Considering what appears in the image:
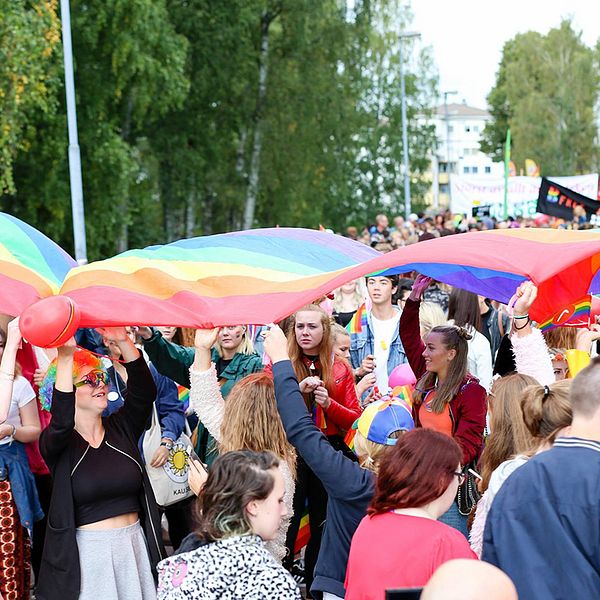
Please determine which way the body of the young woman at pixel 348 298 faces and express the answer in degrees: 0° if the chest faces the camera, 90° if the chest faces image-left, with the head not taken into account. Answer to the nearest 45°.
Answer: approximately 0°

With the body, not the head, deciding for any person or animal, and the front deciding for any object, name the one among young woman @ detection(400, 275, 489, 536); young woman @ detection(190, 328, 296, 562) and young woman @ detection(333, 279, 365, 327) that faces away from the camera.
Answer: young woman @ detection(190, 328, 296, 562)

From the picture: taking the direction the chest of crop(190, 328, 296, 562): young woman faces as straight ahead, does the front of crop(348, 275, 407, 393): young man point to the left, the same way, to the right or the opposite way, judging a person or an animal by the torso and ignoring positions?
the opposite way

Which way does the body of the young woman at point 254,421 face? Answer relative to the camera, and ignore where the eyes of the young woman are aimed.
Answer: away from the camera

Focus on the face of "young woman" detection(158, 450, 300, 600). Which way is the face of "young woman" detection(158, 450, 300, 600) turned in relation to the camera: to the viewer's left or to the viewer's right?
to the viewer's right

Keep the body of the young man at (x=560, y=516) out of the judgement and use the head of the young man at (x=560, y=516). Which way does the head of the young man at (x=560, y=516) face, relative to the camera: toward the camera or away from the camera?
away from the camera

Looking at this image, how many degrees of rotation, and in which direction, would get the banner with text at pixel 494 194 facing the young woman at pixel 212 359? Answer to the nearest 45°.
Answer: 0° — it already faces them

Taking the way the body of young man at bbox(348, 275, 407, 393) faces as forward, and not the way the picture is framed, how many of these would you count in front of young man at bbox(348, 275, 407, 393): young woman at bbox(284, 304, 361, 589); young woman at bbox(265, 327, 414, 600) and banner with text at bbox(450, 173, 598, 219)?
2

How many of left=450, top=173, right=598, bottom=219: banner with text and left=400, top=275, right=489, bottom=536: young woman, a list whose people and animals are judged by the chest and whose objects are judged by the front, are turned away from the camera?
0

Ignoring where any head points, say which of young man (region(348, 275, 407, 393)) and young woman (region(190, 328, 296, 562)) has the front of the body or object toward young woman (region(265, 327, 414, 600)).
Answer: the young man

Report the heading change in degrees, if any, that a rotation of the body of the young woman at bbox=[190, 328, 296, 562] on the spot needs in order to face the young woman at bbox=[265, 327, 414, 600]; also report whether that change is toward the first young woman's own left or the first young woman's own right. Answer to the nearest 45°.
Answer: approximately 135° to the first young woman's own right
